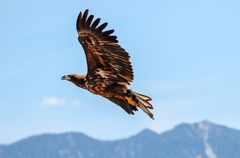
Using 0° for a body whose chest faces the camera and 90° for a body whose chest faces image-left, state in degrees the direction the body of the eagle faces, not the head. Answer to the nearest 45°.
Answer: approximately 90°
